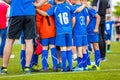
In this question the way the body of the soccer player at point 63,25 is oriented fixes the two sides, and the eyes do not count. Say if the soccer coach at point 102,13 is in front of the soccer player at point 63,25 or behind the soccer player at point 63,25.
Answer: in front

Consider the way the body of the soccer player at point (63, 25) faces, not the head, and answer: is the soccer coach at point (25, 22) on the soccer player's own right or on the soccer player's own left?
on the soccer player's own left

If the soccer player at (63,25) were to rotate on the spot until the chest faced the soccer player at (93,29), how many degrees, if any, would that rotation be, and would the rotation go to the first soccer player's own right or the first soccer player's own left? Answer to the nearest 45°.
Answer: approximately 45° to the first soccer player's own right

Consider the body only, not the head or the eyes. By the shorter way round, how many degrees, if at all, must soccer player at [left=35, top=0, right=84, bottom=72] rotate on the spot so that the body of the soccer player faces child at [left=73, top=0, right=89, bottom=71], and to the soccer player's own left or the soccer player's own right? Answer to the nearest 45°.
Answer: approximately 45° to the soccer player's own right

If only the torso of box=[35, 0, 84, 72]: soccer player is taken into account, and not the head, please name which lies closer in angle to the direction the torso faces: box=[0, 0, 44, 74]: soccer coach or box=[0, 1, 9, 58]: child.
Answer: the child

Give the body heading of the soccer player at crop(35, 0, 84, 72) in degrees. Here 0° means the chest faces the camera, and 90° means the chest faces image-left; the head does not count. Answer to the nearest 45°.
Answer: approximately 180°
